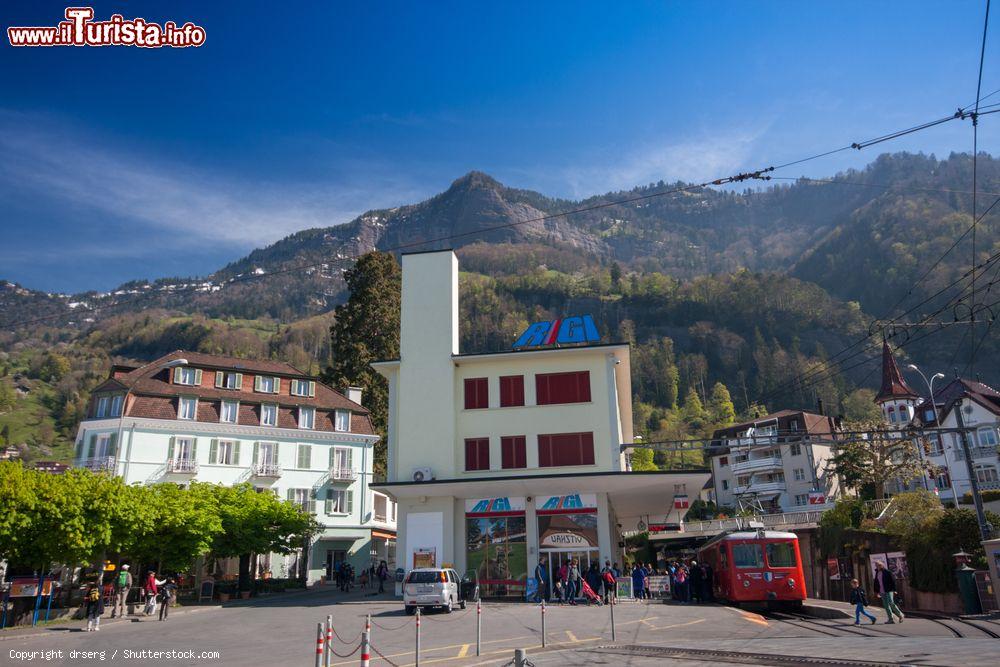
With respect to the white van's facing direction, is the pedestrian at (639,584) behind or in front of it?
in front

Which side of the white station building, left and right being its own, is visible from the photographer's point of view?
front

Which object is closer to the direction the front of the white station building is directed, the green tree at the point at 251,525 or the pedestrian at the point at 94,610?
the pedestrian

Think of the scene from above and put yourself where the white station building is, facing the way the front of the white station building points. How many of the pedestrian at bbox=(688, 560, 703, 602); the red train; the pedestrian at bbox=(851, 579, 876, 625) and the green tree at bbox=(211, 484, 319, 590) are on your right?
1

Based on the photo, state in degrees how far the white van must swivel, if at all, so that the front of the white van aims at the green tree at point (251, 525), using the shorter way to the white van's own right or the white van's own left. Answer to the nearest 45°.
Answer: approximately 90° to the white van's own left

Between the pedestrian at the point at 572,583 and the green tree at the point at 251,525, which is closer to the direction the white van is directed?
the pedestrian

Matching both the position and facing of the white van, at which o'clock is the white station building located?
The white station building is roughly at 1 o'clock from the white van.

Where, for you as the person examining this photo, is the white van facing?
facing away from the viewer and to the right of the viewer

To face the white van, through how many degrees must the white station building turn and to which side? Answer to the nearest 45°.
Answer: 0° — it already faces it

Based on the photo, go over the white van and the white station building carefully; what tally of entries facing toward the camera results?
1

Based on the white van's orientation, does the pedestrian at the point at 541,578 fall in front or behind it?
in front

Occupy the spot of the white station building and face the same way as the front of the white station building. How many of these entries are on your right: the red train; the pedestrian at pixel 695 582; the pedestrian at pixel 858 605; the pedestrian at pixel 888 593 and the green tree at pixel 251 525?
1

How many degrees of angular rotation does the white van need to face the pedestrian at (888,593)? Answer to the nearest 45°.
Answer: approximately 45° to its right
